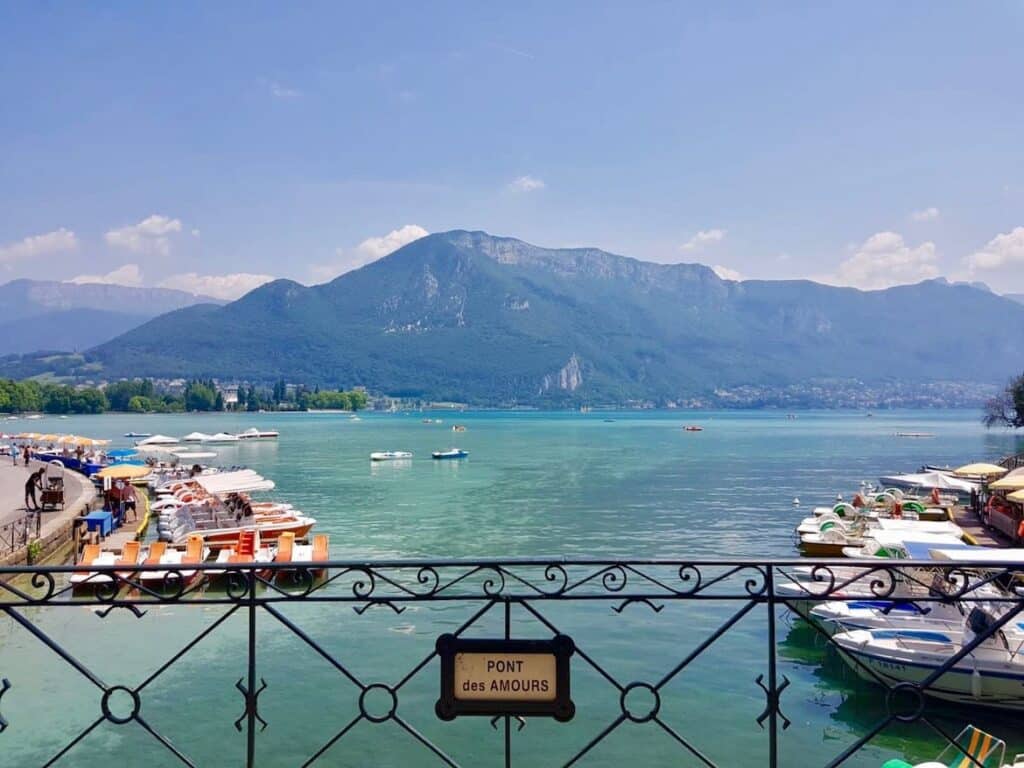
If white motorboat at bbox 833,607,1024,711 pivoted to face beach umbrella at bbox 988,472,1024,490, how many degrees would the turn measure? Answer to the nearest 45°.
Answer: approximately 90° to its right

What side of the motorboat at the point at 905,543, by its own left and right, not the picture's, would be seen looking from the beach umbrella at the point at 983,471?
right

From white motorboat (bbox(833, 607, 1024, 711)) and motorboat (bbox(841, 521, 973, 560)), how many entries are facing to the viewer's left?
2

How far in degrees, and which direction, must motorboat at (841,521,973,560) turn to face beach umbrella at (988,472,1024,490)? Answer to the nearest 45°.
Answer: approximately 90° to its right

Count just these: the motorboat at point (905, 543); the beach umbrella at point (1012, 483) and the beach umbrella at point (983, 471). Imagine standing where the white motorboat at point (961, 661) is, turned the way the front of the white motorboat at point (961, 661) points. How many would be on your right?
3

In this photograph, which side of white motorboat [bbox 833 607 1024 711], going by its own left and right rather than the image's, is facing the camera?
left

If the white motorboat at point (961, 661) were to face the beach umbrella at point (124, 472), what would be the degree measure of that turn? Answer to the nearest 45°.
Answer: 0° — it already faces it

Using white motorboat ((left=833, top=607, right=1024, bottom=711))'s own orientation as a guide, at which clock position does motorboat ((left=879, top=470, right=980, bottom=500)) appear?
The motorboat is roughly at 3 o'clock from the white motorboat.

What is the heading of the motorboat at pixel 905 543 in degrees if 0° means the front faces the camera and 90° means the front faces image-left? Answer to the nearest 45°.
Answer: approximately 90°

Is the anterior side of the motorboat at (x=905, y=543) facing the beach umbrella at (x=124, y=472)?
yes

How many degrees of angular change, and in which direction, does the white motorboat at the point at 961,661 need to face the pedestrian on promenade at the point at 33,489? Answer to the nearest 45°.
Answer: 0° — it already faces them

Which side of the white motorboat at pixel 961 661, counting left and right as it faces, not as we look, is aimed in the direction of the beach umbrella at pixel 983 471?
right

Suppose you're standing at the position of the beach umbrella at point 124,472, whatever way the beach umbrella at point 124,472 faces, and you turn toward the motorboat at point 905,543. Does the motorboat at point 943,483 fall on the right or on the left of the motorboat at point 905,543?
left
